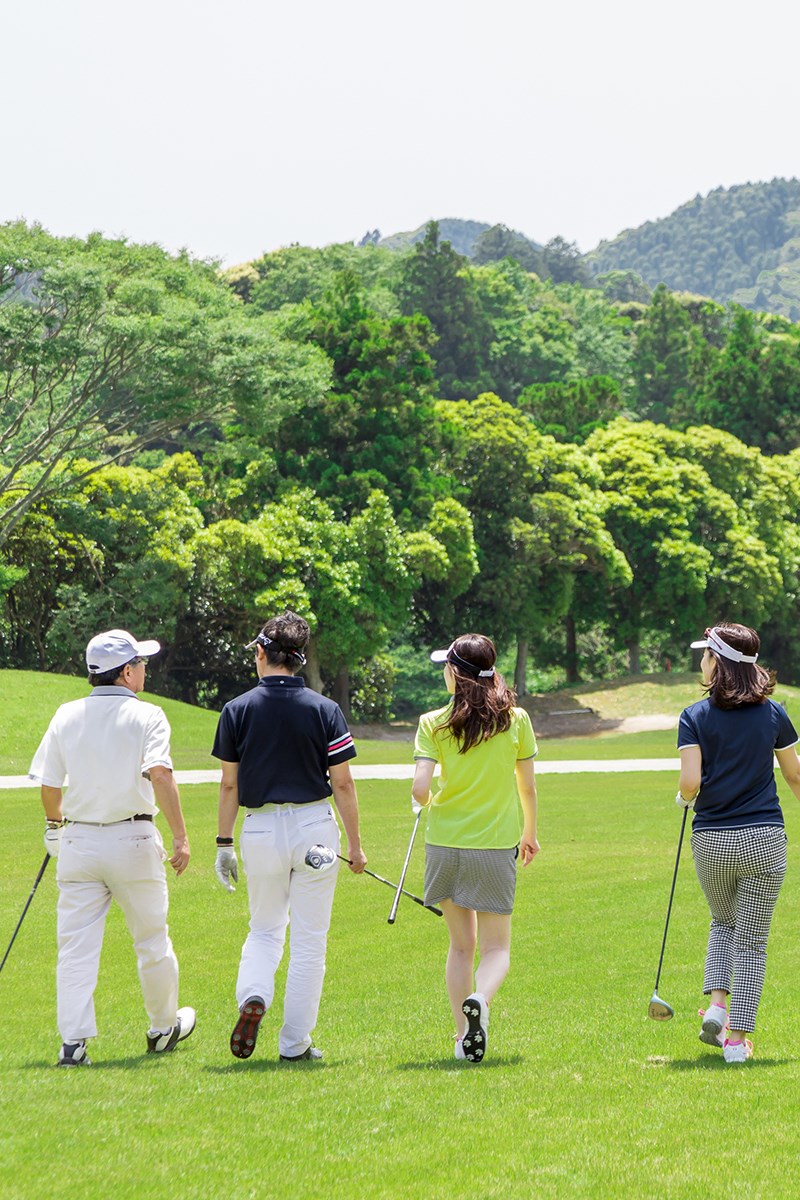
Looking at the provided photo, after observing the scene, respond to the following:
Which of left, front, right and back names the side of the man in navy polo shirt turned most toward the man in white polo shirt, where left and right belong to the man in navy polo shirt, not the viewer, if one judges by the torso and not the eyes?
left

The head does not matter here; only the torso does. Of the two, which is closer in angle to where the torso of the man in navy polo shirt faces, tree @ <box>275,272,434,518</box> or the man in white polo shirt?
the tree

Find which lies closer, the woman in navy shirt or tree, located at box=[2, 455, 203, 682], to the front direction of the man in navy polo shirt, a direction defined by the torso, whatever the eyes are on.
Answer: the tree

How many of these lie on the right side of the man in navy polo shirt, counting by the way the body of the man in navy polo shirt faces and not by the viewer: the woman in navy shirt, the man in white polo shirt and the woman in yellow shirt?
2

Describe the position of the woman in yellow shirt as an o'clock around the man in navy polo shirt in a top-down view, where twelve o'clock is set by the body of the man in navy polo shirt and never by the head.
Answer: The woman in yellow shirt is roughly at 3 o'clock from the man in navy polo shirt.

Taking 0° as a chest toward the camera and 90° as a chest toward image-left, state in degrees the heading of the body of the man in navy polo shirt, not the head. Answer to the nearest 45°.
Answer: approximately 180°

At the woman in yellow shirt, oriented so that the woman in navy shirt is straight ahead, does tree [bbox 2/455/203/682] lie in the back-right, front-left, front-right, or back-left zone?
back-left

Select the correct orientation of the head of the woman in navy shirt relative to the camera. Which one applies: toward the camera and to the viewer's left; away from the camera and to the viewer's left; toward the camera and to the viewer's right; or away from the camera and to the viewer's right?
away from the camera and to the viewer's left

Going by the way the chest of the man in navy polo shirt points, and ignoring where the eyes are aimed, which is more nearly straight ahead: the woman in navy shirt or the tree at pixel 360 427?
the tree

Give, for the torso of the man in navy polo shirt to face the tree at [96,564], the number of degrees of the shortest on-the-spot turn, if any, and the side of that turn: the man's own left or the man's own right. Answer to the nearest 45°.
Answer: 0° — they already face it

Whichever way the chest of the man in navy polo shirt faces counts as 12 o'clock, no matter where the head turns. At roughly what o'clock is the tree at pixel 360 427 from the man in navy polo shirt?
The tree is roughly at 12 o'clock from the man in navy polo shirt.

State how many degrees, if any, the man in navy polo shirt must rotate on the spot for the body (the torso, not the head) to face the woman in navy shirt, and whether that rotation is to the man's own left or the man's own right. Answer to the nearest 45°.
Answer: approximately 90° to the man's own right

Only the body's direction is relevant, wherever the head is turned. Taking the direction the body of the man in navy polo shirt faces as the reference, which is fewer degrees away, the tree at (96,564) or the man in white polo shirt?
the tree

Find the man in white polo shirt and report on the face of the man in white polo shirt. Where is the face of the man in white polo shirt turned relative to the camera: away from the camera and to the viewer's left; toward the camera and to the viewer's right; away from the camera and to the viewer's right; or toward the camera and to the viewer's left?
away from the camera and to the viewer's right
